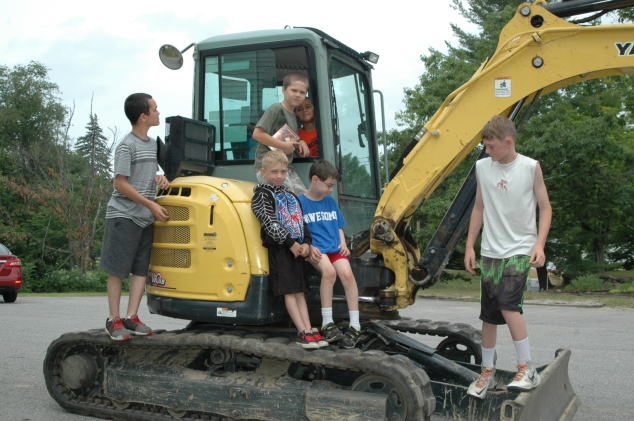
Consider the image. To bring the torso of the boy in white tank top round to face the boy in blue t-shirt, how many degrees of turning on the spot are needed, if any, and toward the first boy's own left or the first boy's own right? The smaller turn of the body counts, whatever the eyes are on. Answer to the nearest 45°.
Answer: approximately 45° to the first boy's own right

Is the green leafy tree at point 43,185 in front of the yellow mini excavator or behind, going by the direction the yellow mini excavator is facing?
behind

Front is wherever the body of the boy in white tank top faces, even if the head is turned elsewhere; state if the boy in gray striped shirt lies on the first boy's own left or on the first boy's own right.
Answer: on the first boy's own right

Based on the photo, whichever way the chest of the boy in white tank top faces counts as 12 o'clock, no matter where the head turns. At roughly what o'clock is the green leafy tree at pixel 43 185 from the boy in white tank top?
The green leafy tree is roughly at 3 o'clock from the boy in white tank top.

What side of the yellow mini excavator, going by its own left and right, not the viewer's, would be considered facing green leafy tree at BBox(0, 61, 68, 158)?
back

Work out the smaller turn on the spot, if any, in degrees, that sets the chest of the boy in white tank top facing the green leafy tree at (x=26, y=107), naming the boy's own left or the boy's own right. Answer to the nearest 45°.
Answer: approximately 90° to the boy's own right

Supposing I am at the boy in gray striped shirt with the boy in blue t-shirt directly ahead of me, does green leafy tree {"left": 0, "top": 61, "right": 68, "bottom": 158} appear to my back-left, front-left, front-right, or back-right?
back-left

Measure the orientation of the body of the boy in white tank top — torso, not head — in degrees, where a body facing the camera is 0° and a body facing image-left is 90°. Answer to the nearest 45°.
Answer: approximately 45°

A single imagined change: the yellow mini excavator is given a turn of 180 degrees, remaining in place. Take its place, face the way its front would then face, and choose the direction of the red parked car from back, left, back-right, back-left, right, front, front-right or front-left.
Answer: front
